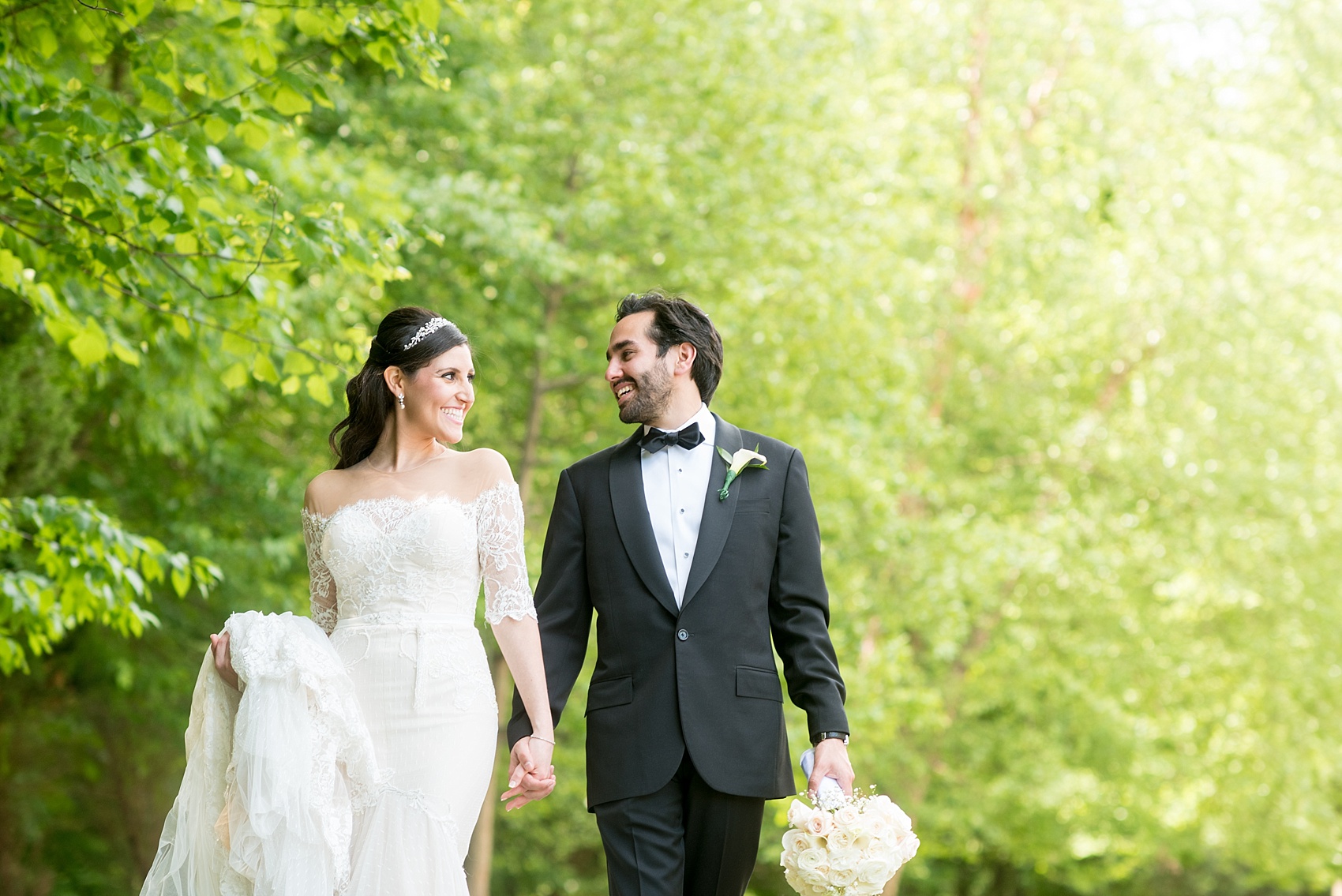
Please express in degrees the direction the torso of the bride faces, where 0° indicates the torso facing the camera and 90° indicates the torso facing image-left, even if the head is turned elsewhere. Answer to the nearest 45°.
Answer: approximately 0°

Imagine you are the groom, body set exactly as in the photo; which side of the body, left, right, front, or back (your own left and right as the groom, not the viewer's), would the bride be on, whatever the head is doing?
right

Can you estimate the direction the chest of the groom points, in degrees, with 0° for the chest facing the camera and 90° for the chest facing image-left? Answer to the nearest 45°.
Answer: approximately 0°

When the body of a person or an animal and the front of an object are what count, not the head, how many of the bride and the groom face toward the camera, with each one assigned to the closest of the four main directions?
2

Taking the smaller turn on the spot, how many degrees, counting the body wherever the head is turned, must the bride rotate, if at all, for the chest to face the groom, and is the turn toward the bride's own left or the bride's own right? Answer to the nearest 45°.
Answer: approximately 90° to the bride's own left
